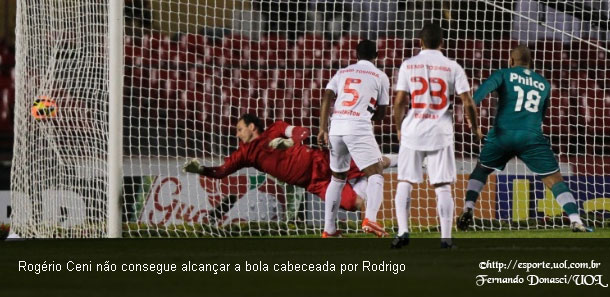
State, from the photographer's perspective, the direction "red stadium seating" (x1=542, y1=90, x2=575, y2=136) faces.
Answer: facing the viewer

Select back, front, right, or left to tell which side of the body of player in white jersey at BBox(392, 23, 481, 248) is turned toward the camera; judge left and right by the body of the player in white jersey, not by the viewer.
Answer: back

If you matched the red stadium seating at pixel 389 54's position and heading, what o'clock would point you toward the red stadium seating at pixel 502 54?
the red stadium seating at pixel 502 54 is roughly at 9 o'clock from the red stadium seating at pixel 389 54.

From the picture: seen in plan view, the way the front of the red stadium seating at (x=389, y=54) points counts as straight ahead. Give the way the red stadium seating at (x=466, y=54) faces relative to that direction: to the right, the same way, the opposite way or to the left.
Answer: the same way

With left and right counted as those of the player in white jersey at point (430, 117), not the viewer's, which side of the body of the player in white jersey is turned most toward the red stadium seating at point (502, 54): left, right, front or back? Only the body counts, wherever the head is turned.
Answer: front

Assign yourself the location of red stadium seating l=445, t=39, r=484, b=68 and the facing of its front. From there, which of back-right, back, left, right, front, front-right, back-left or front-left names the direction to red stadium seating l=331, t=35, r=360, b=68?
right

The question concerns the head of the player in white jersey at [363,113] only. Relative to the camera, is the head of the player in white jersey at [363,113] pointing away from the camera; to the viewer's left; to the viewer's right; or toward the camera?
away from the camera

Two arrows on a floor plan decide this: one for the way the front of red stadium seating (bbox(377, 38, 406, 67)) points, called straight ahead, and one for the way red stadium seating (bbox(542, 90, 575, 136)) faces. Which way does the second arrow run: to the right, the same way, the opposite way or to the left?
the same way

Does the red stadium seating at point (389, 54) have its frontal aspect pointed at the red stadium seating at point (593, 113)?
no

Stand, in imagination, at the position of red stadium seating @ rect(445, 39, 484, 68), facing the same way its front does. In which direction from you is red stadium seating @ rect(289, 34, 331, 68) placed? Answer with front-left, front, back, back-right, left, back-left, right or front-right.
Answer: right

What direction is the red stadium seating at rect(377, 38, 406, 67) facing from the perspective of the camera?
toward the camera

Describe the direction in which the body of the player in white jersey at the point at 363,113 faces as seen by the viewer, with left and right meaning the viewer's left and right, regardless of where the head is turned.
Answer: facing away from the viewer and to the right of the viewer

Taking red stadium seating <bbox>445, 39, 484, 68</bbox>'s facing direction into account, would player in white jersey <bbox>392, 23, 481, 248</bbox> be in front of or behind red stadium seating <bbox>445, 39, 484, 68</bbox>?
in front

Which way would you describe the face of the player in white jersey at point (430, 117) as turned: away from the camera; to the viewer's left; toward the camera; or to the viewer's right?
away from the camera

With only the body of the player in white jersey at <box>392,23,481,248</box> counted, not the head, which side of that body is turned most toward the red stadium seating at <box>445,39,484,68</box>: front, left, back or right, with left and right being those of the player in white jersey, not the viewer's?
front

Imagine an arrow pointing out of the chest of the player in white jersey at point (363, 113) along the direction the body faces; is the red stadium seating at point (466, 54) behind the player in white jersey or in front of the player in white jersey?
in front
